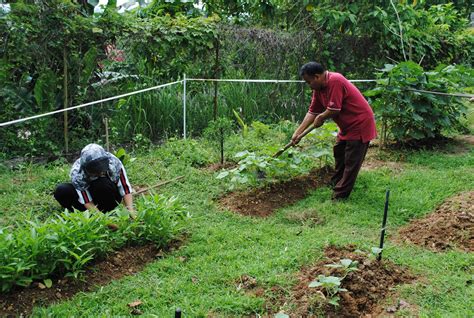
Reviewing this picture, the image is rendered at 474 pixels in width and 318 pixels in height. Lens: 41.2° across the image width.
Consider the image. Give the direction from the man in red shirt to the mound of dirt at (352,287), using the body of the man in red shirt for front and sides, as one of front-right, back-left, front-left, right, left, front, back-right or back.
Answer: left

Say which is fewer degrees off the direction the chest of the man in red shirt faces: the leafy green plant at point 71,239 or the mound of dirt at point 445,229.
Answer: the leafy green plant

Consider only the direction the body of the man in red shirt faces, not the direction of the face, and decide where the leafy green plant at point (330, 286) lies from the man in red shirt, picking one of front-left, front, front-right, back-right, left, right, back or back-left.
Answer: left

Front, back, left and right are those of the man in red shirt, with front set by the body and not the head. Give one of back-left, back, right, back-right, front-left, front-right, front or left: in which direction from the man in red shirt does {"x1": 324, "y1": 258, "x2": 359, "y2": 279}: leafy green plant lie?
left

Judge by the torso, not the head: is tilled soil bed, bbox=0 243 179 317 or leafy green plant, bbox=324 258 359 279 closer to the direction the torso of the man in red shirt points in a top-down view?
the tilled soil bed

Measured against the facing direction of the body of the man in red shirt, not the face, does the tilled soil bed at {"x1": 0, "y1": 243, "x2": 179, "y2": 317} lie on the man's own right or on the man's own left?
on the man's own left

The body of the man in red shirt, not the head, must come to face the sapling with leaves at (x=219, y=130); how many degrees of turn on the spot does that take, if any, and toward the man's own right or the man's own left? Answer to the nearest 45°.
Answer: approximately 45° to the man's own right

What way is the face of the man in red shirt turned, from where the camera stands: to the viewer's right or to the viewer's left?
to the viewer's left

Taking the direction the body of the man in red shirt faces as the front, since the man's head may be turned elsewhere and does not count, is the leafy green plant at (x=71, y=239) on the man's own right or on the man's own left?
on the man's own left

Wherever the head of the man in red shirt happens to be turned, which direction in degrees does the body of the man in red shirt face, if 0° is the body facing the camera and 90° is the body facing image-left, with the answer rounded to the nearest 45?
approximately 90°
